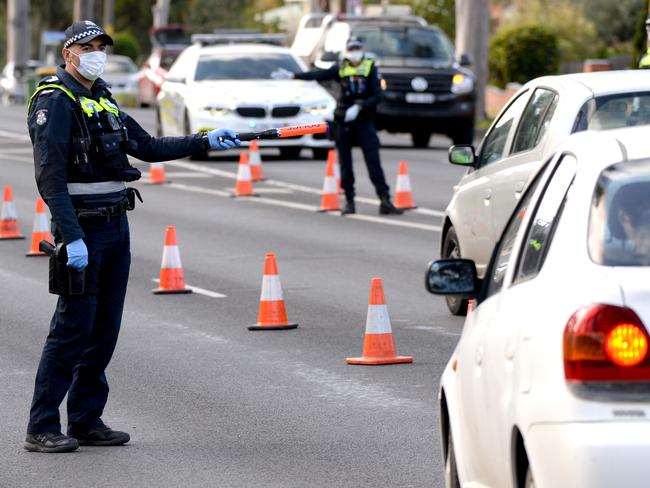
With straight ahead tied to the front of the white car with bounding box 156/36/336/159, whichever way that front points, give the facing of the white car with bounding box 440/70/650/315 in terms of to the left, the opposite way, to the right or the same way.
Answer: the opposite way

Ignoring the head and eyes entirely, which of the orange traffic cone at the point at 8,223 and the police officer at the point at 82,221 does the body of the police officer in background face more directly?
the police officer

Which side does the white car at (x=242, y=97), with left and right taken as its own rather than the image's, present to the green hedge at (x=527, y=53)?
back

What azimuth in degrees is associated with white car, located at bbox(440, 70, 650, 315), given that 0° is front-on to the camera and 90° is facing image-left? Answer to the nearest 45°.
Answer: approximately 135°

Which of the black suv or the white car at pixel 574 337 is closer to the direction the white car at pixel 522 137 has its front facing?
the black suv

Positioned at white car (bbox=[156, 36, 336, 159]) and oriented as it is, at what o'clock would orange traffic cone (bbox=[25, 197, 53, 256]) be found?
The orange traffic cone is roughly at 12 o'clock from the white car.

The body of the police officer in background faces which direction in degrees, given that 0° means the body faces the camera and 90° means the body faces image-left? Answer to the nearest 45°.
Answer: approximately 0°

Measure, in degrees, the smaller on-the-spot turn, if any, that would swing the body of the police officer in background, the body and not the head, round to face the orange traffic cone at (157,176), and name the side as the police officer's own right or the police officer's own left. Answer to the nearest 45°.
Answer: approximately 135° to the police officer's own right

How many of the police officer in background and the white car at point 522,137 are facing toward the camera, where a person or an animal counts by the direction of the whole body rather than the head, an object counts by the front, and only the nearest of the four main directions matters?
1
